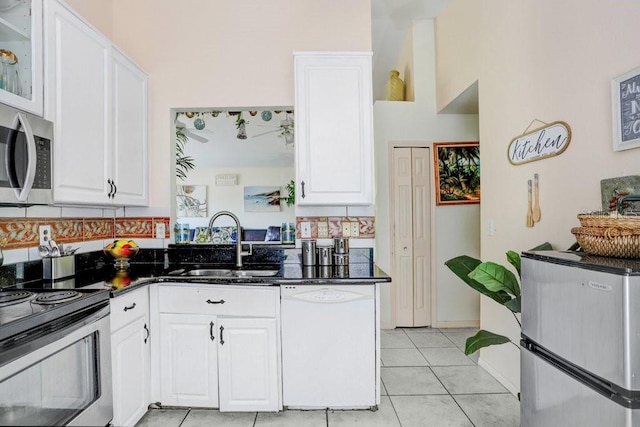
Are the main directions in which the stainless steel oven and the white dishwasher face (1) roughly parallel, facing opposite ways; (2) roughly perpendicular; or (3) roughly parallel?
roughly perpendicular

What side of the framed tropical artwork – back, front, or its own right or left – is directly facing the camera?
front

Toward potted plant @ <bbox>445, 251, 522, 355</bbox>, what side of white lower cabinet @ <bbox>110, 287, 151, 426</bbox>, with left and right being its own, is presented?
front

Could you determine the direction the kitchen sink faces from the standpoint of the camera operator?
facing the viewer

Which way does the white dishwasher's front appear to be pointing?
toward the camera

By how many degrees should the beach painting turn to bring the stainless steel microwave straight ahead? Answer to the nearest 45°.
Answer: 0° — it already faces it

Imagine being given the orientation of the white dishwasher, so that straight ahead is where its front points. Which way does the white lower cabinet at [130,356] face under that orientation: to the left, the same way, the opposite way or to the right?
to the left

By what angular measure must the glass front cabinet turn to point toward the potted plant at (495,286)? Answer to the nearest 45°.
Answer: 0° — it already faces it

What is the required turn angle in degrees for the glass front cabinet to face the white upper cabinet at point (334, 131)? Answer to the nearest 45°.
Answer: approximately 45° to its left

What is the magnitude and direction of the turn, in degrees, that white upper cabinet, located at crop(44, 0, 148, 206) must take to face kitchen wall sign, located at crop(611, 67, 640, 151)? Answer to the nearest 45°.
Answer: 0° — it already faces it

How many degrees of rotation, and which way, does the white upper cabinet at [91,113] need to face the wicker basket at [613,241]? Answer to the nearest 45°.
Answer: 0° — it already faces it

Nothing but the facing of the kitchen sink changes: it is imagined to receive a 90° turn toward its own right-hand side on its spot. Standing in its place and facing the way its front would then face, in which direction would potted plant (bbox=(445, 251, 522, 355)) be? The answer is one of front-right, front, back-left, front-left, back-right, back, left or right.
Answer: back-left

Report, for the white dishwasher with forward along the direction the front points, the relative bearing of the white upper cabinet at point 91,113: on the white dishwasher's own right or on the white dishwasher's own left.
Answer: on the white dishwasher's own right

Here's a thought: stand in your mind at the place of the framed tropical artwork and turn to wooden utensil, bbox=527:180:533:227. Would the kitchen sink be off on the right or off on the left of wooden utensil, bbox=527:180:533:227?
right

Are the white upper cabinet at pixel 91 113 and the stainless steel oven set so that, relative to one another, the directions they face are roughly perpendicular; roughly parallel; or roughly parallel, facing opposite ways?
roughly parallel

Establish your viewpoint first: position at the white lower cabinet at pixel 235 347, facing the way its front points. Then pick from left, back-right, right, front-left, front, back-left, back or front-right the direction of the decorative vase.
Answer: back-left
